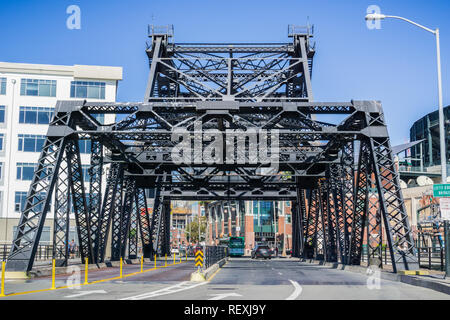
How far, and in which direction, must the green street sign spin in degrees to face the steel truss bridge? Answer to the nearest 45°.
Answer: approximately 135° to its right

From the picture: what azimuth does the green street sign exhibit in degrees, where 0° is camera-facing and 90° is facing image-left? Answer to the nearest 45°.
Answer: approximately 0°

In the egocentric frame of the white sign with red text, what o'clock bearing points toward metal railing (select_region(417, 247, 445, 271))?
The metal railing is roughly at 6 o'clock from the white sign with red text.

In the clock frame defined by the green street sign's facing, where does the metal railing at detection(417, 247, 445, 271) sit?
The metal railing is roughly at 6 o'clock from the green street sign.

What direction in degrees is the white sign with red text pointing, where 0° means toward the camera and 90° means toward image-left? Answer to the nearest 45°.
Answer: approximately 0°

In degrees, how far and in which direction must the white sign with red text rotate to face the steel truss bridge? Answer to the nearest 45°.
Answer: approximately 135° to its right

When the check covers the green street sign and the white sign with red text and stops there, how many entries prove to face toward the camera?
2
